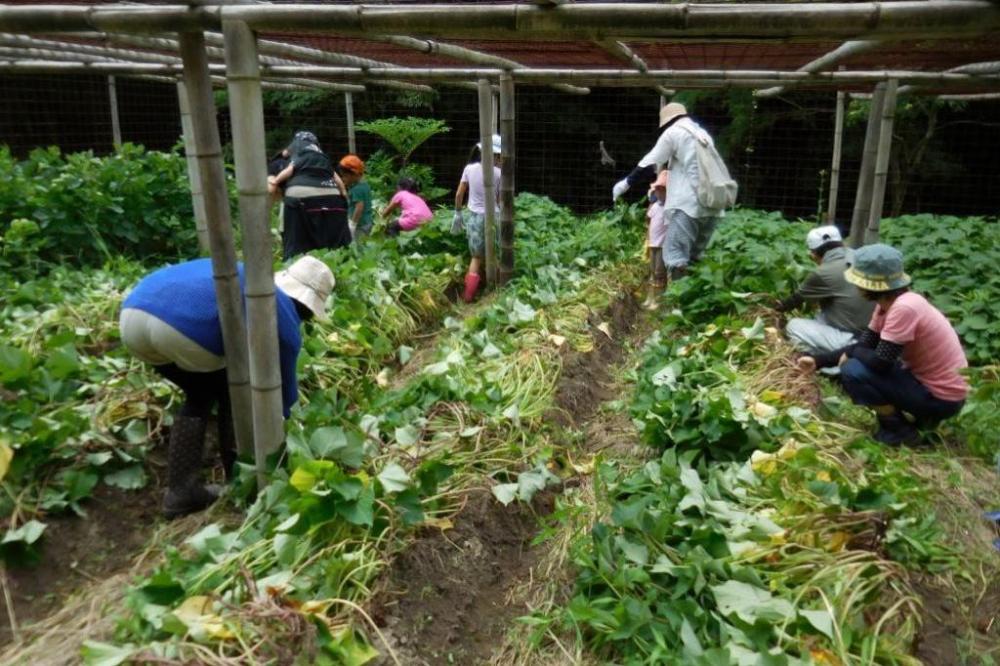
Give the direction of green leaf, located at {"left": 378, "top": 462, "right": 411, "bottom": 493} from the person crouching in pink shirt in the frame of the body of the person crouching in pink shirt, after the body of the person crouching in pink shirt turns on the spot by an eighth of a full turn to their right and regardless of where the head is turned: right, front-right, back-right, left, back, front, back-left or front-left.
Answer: left

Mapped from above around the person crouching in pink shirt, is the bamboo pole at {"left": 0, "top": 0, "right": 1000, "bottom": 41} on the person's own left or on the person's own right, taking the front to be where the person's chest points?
on the person's own left

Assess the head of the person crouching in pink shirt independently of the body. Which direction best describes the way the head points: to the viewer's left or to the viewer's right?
to the viewer's left

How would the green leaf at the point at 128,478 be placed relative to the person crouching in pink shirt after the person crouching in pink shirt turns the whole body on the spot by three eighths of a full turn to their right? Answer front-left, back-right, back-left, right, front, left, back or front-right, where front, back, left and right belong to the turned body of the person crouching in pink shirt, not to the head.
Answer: back

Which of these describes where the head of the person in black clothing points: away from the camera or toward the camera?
away from the camera

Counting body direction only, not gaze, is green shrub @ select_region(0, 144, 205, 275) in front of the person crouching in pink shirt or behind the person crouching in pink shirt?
in front

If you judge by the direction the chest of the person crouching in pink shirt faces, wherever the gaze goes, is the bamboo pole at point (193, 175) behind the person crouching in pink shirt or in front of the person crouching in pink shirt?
in front

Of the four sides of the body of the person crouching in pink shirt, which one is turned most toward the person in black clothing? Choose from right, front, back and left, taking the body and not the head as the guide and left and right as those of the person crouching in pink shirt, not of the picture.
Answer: front

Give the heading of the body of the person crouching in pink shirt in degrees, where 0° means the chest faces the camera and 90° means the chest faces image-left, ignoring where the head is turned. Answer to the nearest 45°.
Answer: approximately 90°

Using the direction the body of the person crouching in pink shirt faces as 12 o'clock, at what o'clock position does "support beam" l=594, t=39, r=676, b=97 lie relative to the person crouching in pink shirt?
The support beam is roughly at 1 o'clock from the person crouching in pink shirt.

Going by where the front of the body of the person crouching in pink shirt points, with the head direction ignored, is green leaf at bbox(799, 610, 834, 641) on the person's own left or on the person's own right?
on the person's own left

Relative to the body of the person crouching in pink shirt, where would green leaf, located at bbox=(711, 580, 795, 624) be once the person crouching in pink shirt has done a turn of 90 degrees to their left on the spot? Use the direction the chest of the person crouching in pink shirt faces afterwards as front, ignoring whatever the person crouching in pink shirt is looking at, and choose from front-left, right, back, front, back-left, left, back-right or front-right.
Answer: front

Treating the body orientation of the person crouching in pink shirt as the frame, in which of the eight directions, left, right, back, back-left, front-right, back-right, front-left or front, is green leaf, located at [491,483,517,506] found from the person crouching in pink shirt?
front-left
